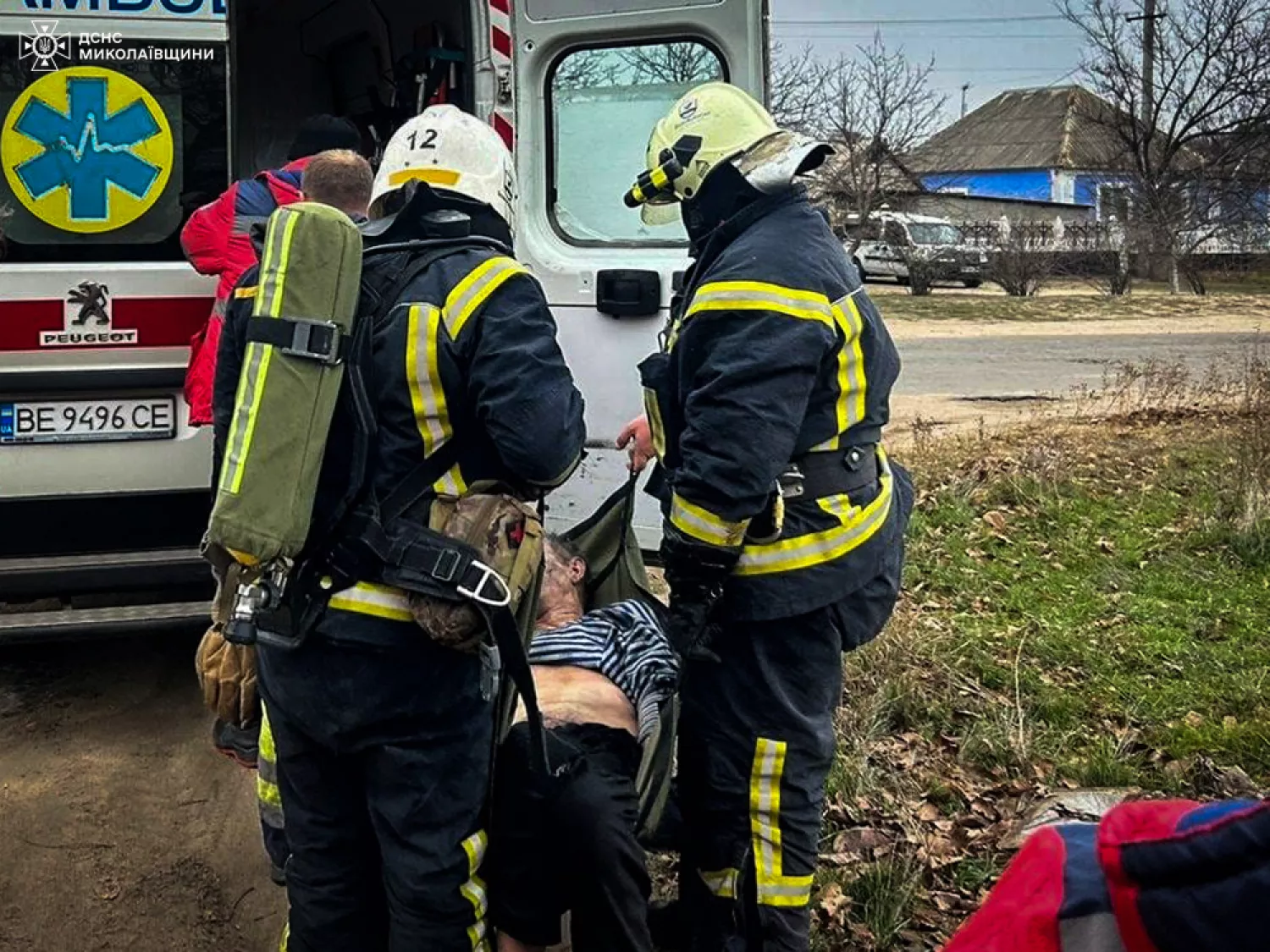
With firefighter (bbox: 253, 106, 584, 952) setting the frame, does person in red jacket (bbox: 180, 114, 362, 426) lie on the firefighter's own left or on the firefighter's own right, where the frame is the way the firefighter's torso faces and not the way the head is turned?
on the firefighter's own left

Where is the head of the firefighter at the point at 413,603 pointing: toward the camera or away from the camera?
away from the camera

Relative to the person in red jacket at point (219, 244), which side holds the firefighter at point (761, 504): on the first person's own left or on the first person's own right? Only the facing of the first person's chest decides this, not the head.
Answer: on the first person's own right

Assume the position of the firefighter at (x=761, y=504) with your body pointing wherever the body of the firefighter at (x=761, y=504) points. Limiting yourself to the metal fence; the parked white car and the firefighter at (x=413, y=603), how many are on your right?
2

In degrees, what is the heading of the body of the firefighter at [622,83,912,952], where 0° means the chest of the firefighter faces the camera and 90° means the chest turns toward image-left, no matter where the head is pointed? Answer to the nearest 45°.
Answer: approximately 90°

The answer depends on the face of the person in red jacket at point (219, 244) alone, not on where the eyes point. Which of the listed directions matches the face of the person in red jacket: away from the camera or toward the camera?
away from the camera

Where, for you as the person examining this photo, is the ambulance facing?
facing away from the viewer

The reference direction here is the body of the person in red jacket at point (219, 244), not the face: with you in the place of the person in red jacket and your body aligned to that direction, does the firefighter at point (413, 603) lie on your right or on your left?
on your right

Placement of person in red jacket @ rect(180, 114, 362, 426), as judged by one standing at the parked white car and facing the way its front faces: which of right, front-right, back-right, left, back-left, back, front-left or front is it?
front-right

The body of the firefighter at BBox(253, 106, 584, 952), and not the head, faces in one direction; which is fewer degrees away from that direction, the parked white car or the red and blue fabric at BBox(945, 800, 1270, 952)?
the parked white car
